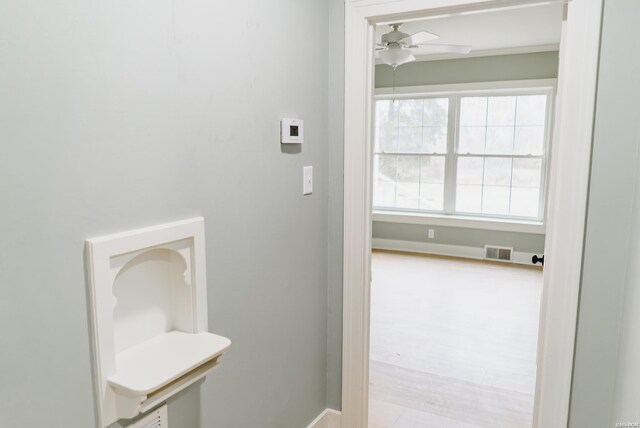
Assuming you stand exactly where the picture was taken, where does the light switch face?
facing the viewer and to the right of the viewer

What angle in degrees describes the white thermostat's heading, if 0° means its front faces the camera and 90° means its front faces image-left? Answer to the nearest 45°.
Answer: approximately 315°

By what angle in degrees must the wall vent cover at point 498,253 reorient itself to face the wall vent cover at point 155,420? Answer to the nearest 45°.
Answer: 0° — it already faces it

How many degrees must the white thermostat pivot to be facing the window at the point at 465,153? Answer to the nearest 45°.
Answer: approximately 90° to its left

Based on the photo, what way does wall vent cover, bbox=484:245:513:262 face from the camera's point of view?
toward the camera

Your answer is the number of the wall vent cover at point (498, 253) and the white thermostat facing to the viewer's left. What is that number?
0

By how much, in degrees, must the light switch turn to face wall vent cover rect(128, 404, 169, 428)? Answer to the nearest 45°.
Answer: approximately 90° to its right

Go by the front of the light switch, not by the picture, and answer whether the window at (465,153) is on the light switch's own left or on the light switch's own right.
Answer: on the light switch's own left

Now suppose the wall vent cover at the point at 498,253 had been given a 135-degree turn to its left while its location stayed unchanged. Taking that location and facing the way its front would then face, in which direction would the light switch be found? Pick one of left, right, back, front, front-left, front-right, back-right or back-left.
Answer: back-right

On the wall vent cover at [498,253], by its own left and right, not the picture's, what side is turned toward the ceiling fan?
front
